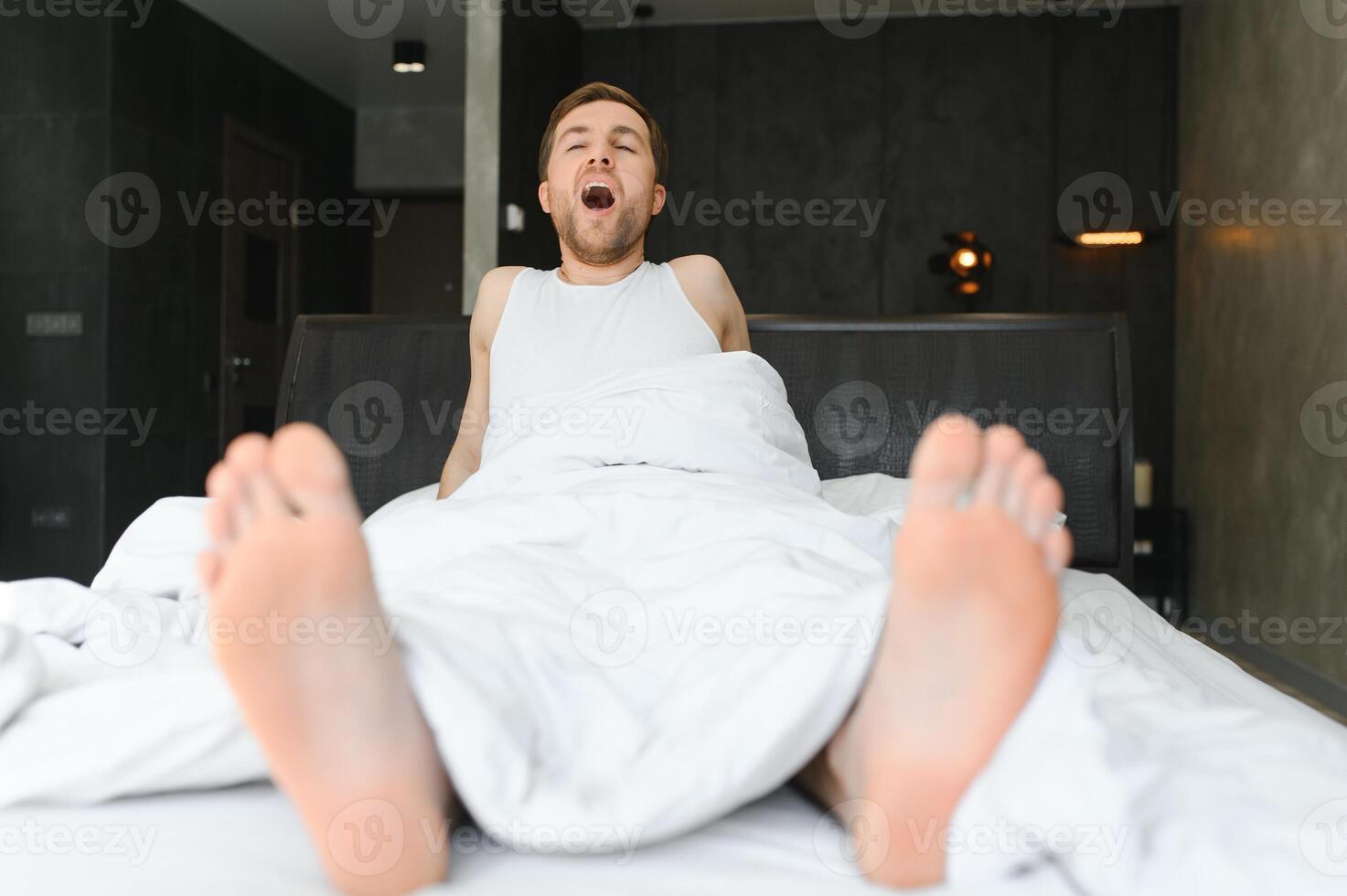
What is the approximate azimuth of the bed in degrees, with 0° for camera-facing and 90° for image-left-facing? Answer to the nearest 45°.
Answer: approximately 0°

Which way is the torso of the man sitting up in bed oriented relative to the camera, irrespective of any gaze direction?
toward the camera

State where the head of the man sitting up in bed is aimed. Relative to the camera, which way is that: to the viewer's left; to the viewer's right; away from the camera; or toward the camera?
toward the camera

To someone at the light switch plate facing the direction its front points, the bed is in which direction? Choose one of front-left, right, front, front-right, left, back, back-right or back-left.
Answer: front

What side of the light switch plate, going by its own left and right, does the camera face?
front

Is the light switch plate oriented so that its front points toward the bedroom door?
no

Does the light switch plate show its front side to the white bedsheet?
yes

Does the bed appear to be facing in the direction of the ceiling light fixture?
no

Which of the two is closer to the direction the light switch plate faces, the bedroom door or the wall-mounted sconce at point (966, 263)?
the wall-mounted sconce

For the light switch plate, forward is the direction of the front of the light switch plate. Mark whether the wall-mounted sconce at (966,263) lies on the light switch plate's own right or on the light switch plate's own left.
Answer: on the light switch plate's own left
